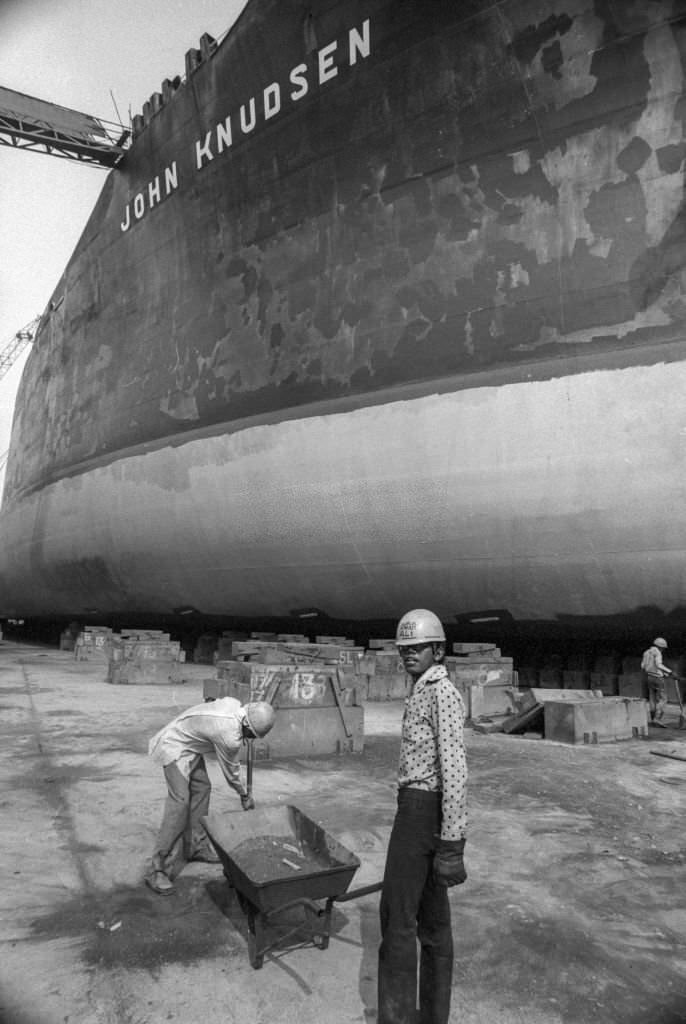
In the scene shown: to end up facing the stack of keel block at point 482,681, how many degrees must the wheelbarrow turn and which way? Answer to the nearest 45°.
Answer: approximately 90° to its right

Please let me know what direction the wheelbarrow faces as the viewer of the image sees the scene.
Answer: facing away from the viewer and to the left of the viewer

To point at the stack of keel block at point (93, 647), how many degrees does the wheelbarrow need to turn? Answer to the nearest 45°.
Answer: approximately 45° to its right

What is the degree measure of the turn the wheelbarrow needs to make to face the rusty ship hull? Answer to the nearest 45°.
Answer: approximately 45° to its right

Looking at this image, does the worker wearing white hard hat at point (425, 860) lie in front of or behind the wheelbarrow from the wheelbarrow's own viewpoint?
behind

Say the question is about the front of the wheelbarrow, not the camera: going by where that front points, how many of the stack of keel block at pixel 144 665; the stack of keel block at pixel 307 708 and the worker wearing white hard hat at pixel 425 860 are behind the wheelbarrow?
1

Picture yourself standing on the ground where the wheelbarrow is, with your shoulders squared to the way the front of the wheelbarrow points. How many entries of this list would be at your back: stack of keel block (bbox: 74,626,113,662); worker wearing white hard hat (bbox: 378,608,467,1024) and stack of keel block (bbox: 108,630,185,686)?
1
